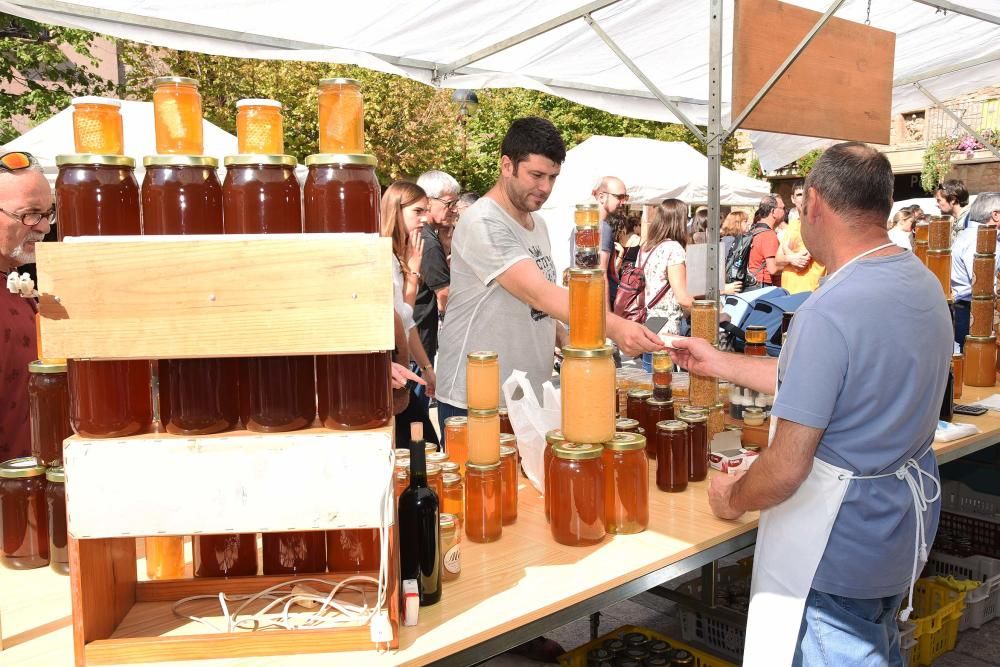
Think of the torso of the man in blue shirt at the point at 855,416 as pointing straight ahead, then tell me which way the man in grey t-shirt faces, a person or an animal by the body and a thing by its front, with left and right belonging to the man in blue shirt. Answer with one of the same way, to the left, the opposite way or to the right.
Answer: the opposite way

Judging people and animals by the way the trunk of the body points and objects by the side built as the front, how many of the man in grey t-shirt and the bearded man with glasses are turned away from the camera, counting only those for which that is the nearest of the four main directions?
0

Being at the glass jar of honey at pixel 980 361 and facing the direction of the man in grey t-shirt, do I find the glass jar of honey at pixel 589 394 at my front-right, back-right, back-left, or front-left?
front-left

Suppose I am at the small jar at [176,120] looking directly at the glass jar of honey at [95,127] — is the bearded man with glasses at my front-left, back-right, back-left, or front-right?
front-right

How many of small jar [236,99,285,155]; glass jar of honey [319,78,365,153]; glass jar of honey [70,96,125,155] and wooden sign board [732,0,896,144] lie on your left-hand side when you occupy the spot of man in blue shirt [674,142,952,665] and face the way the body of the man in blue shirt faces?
3

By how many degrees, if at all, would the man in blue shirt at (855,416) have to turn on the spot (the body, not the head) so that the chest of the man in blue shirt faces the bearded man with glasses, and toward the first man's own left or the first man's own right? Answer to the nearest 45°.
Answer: approximately 45° to the first man's own left

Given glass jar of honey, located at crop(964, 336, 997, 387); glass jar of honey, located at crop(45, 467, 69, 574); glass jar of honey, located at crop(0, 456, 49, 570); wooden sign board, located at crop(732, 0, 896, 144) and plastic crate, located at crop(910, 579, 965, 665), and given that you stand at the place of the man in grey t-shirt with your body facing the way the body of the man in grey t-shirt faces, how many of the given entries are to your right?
2

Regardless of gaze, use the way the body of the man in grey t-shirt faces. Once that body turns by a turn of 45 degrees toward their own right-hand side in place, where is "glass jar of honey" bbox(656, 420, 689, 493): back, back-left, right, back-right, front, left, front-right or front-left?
front-left

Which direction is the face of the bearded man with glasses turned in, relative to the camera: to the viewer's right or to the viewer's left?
to the viewer's right

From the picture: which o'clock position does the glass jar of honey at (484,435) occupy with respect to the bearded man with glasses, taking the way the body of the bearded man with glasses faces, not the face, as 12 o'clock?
The glass jar of honey is roughly at 12 o'clock from the bearded man with glasses.

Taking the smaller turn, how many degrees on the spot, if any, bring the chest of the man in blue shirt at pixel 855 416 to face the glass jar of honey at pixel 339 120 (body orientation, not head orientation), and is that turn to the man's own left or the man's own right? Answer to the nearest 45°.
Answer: approximately 90° to the man's own left

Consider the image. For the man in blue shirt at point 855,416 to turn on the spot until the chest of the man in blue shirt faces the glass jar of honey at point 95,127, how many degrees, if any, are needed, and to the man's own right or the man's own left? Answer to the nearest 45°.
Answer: approximately 90° to the man's own left

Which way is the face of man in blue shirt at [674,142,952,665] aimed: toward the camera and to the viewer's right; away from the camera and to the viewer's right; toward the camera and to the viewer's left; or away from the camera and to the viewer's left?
away from the camera and to the viewer's left

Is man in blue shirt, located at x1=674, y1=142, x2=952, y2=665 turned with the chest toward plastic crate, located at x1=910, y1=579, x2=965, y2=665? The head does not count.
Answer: no

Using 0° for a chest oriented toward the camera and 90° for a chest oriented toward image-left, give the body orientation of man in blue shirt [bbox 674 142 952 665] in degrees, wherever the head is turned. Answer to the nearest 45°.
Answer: approximately 135°

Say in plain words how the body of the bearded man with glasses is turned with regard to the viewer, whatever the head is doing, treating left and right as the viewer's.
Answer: facing the viewer and to the right of the viewer

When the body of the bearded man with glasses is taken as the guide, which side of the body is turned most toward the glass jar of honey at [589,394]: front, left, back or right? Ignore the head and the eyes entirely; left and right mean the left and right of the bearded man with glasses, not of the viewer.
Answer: front

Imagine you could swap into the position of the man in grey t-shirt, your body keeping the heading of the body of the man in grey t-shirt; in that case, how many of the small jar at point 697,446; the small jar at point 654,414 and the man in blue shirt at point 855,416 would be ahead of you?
3

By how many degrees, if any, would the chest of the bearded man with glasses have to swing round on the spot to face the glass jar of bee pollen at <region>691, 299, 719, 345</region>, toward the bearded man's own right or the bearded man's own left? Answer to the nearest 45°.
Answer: approximately 45° to the bearded man's own left

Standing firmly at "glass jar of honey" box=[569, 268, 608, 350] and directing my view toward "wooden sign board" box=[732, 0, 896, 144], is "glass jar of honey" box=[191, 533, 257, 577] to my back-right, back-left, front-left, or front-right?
back-left
